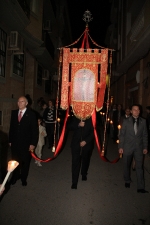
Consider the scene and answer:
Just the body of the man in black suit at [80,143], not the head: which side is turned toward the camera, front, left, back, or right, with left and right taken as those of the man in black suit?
front

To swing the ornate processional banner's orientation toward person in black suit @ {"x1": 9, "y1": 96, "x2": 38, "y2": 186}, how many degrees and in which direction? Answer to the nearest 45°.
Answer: approximately 45° to its right

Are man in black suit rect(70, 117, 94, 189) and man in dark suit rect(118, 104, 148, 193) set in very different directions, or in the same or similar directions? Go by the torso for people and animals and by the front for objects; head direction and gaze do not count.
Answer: same or similar directions

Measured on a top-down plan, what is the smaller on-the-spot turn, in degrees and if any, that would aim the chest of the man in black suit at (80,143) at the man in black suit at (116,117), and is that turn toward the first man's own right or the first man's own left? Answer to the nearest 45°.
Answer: approximately 180°

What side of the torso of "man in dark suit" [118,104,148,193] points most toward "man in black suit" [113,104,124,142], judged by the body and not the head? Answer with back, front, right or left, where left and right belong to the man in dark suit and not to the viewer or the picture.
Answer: back

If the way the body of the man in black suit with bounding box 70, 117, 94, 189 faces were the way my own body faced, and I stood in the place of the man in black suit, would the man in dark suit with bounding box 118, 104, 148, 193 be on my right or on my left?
on my left

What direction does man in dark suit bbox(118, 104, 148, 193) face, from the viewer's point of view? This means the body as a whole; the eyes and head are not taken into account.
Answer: toward the camera

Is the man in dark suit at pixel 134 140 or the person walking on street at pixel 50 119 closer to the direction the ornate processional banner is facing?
the man in dark suit

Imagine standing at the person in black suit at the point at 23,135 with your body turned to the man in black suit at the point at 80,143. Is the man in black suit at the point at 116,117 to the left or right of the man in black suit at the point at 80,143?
left

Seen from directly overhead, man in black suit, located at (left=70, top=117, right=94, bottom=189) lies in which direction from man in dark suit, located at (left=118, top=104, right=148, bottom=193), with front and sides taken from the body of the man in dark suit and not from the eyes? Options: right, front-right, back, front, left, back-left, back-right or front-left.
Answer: right

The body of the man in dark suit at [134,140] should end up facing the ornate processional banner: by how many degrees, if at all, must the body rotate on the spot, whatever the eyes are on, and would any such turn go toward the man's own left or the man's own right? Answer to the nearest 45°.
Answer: approximately 135° to the man's own right

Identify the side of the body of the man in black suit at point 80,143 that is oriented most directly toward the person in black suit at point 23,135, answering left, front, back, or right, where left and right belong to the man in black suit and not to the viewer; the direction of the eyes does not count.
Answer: right

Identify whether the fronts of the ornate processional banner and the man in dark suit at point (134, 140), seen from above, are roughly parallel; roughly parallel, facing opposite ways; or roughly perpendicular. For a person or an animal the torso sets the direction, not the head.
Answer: roughly parallel
